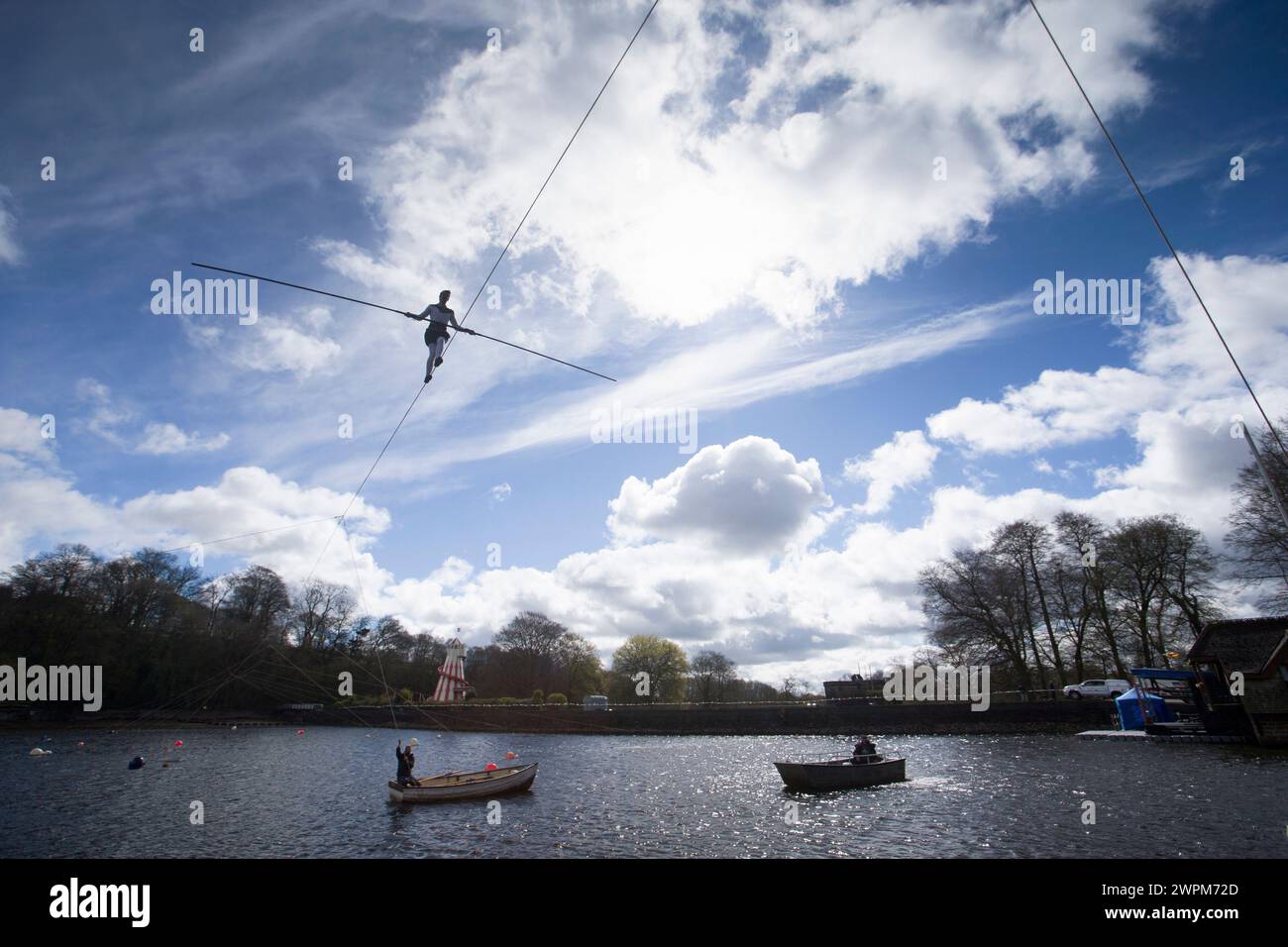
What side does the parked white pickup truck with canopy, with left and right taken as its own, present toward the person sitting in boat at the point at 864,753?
left

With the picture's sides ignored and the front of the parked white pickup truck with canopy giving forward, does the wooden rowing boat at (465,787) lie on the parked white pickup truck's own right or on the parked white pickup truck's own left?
on the parked white pickup truck's own left

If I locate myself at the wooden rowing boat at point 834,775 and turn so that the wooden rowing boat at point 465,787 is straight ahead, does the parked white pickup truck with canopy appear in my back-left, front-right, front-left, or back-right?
back-right

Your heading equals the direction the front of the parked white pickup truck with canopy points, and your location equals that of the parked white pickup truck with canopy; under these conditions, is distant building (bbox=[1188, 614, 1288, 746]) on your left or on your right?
on your left

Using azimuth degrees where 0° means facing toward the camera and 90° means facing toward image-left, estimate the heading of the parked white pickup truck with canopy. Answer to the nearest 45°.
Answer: approximately 90°

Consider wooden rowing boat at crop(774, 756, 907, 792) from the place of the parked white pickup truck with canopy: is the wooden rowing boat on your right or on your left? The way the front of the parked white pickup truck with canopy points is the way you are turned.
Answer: on your left
